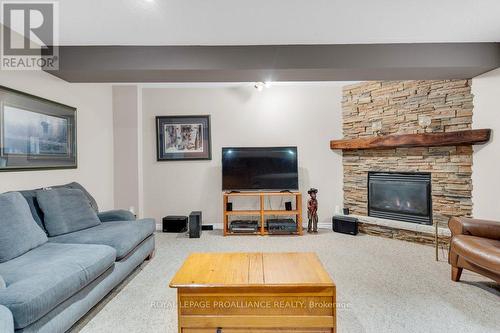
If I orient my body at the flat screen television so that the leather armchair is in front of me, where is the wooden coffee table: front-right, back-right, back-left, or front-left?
front-right

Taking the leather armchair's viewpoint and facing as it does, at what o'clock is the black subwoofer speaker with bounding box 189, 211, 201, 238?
The black subwoofer speaker is roughly at 1 o'clock from the leather armchair.

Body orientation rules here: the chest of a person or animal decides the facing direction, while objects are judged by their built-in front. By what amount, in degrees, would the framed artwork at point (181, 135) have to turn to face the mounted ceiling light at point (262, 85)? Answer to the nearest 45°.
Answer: approximately 90° to its left

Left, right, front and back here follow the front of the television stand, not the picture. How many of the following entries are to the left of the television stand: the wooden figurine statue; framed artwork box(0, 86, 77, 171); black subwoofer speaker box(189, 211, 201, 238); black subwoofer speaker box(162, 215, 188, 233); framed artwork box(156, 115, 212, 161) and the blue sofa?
1

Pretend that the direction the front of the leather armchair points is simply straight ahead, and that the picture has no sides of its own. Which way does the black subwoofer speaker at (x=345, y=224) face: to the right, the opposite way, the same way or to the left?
to the left

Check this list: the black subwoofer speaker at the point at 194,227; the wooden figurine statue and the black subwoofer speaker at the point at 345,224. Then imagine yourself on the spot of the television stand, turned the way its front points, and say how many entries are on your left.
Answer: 2

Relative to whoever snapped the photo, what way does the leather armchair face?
facing the viewer and to the left of the viewer

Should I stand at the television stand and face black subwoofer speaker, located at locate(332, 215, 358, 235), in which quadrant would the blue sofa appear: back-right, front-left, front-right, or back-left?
back-right

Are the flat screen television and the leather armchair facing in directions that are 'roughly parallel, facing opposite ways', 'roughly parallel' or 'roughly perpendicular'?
roughly perpendicular

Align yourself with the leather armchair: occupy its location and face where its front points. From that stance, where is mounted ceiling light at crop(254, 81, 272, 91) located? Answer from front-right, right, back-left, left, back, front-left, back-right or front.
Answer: front-right

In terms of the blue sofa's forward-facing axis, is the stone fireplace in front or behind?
in front

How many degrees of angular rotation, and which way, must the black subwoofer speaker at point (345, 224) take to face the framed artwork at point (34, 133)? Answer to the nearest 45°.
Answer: approximately 45° to its right

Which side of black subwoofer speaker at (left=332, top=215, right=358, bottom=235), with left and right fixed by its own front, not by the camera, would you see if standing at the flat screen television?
right

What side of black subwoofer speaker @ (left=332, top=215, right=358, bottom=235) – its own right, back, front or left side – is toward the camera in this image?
front

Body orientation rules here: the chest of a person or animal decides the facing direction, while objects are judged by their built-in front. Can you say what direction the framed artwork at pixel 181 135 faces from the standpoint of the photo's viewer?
facing the viewer

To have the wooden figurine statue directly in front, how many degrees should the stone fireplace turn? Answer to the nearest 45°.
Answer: approximately 45° to its right

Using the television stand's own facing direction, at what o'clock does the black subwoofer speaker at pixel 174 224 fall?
The black subwoofer speaker is roughly at 3 o'clock from the television stand.

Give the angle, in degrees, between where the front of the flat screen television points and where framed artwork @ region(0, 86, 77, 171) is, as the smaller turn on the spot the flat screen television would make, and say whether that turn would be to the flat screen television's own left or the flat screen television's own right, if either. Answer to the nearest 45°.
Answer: approximately 45° to the flat screen television's own right

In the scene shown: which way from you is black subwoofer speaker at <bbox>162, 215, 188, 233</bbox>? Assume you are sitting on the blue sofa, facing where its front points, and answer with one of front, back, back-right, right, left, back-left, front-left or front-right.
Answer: left

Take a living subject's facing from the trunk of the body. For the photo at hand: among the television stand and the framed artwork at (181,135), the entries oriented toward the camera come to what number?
2
